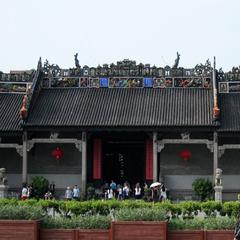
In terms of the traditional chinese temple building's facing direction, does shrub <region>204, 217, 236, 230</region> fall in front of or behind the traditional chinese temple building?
in front

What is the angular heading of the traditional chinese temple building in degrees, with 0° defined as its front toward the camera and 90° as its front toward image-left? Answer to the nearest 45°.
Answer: approximately 0°

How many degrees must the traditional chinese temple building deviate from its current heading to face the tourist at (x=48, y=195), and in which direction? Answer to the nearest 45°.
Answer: approximately 45° to its right

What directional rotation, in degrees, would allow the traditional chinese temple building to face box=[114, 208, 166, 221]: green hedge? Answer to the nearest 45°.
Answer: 0° — it already faces it

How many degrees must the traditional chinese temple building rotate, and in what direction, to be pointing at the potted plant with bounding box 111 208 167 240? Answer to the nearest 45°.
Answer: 0° — it already faces it

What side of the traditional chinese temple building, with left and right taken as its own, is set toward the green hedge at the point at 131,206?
front

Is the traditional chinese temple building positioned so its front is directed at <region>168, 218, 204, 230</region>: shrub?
yes

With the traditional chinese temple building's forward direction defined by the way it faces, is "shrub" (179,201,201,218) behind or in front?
in front
